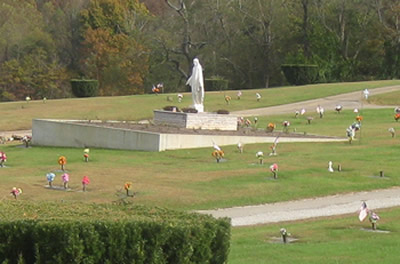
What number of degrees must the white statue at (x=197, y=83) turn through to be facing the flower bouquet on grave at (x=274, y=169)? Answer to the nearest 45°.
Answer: approximately 90° to its left
